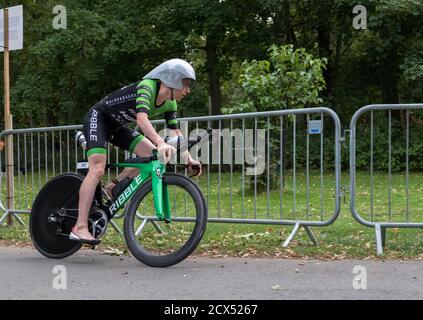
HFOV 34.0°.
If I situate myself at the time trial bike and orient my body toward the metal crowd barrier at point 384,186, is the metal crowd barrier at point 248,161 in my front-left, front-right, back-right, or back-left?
front-left

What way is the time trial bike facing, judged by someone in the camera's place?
facing the viewer and to the right of the viewer

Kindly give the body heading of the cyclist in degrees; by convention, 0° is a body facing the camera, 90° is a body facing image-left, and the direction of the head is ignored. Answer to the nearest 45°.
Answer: approximately 315°

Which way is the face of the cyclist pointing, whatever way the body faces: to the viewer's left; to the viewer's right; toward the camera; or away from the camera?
to the viewer's right

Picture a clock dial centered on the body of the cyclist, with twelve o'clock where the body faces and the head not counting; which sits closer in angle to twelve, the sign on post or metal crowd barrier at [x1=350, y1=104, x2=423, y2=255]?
the metal crowd barrier

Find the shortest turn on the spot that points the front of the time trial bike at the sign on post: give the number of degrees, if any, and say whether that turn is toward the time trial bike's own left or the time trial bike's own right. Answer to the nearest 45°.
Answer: approximately 180°

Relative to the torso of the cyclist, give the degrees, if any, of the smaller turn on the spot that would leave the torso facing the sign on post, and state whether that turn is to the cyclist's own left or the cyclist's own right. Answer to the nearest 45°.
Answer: approximately 180°

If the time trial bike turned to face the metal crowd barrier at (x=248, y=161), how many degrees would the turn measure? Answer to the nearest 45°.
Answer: approximately 90° to its left

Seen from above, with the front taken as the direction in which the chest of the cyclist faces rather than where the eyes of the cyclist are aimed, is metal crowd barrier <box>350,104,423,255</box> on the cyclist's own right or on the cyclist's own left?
on the cyclist's own left
